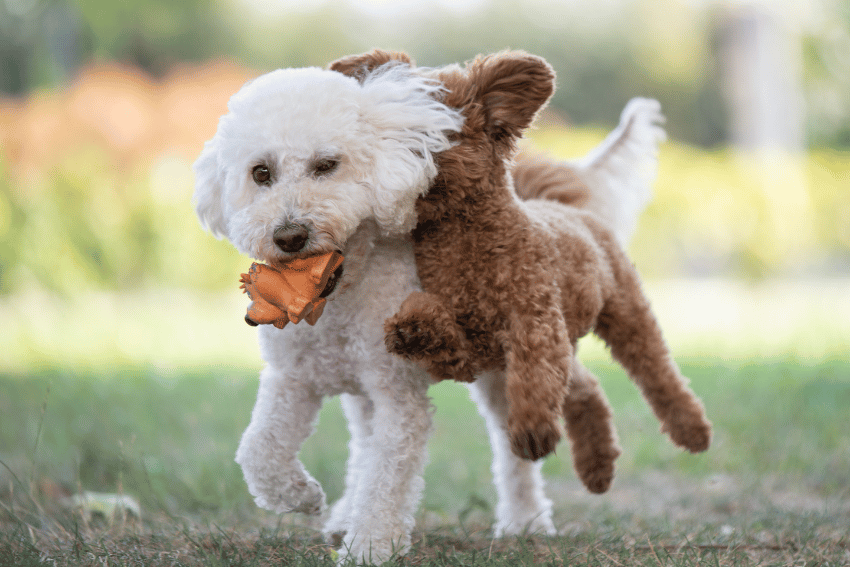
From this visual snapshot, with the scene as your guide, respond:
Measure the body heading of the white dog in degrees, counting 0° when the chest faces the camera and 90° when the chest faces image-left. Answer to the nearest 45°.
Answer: approximately 45°

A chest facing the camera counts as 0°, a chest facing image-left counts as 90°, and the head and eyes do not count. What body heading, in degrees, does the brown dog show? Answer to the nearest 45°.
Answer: approximately 45°

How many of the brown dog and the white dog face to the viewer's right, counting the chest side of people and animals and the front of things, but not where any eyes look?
0
